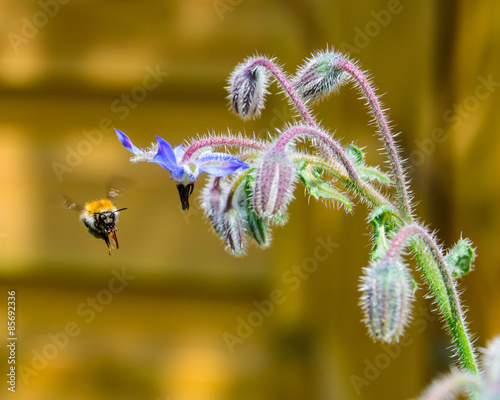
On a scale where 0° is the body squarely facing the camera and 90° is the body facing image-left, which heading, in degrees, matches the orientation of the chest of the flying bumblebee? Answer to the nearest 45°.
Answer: approximately 315°
